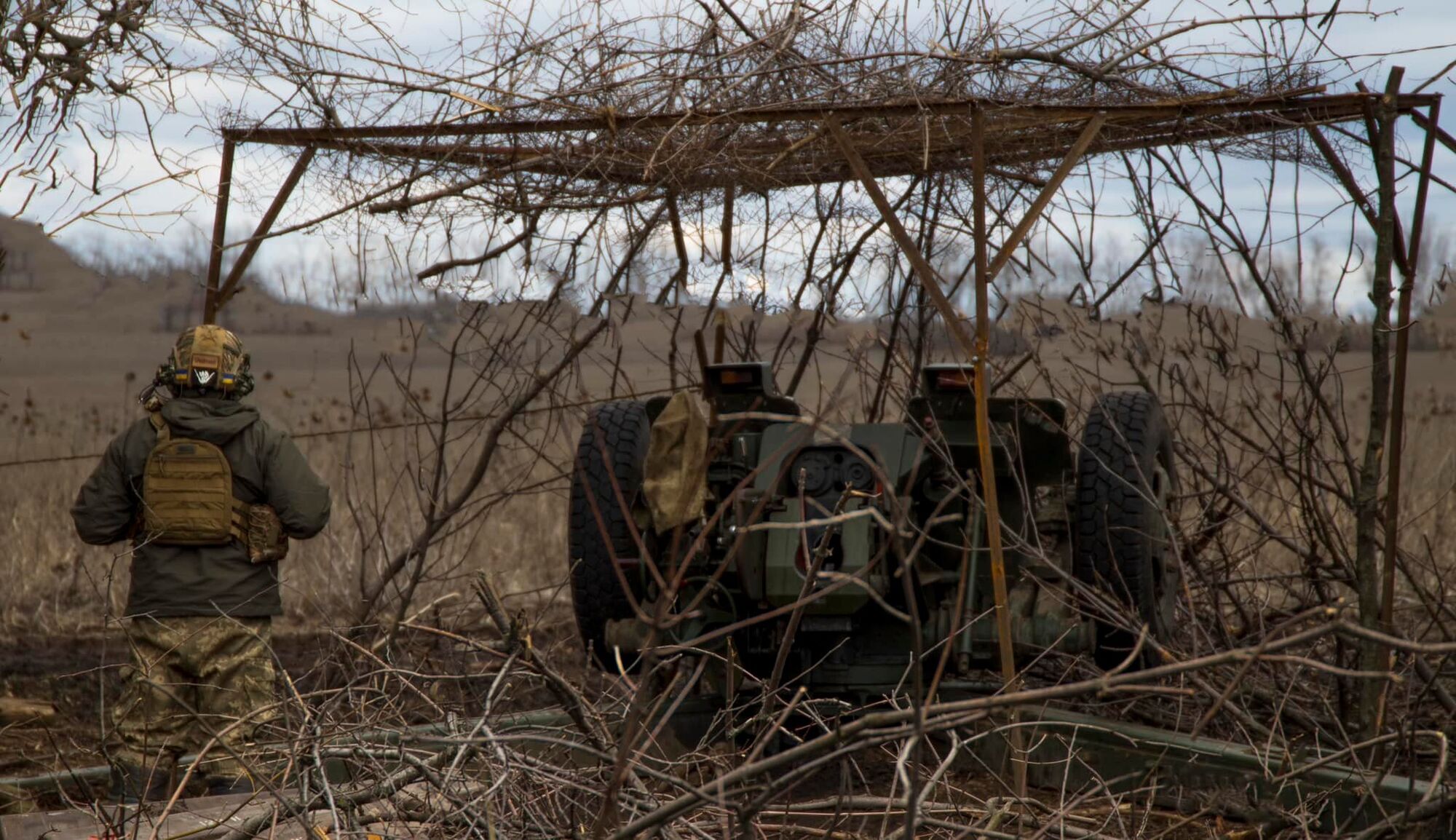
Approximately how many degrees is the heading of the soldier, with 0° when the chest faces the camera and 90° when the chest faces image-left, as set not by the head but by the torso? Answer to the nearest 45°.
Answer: approximately 180°

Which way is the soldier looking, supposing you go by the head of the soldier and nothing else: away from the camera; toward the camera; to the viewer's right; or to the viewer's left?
away from the camera

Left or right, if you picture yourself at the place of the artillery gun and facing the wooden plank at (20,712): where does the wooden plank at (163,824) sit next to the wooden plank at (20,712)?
left

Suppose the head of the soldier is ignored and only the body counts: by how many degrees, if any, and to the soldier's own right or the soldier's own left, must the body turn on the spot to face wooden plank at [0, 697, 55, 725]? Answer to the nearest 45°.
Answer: approximately 45° to the soldier's own left

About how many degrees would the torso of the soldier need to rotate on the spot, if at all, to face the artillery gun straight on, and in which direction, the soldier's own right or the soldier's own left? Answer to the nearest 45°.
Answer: approximately 90° to the soldier's own right
